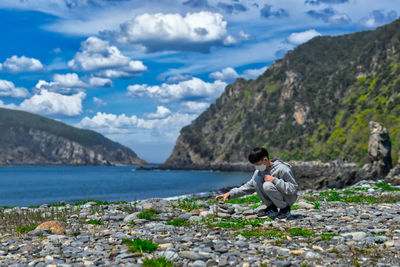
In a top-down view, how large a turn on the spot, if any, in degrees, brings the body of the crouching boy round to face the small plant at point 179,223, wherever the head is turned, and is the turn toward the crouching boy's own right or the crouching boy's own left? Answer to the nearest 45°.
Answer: approximately 45° to the crouching boy's own right

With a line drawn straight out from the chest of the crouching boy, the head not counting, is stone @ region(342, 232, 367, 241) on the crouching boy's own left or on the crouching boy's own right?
on the crouching boy's own left

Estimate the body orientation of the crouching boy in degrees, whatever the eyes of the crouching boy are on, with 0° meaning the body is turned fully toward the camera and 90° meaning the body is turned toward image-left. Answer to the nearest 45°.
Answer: approximately 45°

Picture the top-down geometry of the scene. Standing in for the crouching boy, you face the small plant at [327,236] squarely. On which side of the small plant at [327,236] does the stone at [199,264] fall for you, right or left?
right

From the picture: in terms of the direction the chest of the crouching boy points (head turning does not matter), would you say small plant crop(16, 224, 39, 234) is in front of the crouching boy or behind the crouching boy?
in front

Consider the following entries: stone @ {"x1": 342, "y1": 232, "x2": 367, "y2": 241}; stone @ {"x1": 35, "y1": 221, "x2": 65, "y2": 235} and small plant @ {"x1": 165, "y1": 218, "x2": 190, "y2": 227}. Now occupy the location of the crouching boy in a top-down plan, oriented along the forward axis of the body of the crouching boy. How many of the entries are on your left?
1

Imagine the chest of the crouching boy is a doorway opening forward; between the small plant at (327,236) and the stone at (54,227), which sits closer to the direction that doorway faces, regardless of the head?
the stone
